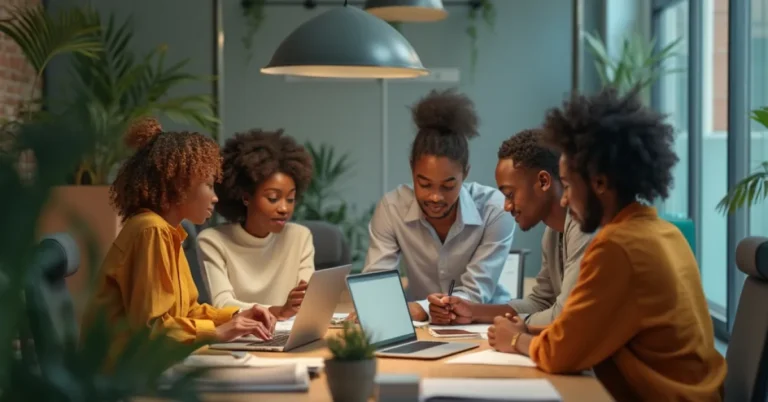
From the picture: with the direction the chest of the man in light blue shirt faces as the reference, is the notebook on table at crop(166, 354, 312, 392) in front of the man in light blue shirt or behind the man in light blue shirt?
in front

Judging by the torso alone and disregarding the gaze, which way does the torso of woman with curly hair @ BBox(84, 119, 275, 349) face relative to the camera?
to the viewer's right

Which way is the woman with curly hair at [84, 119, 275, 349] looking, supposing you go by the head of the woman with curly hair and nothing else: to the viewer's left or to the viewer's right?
to the viewer's right

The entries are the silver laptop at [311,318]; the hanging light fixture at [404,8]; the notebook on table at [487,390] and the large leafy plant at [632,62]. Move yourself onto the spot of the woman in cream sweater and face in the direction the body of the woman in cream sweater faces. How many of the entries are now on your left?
2

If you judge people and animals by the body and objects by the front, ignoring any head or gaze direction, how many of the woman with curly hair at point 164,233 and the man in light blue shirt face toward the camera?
1

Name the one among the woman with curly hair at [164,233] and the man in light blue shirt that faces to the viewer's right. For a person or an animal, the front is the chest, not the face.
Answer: the woman with curly hair

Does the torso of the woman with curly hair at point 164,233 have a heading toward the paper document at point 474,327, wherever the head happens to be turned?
yes

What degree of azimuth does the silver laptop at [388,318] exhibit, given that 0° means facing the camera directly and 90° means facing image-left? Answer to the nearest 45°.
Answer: approximately 315°

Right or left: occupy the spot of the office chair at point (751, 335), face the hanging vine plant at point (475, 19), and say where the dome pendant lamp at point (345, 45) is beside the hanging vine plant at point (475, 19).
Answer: left

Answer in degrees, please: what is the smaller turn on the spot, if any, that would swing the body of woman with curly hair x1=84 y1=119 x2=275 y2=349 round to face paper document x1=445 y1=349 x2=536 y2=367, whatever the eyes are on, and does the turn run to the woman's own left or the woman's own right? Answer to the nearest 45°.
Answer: approximately 45° to the woman's own right

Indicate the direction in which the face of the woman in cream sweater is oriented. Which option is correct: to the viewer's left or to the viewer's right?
to the viewer's right

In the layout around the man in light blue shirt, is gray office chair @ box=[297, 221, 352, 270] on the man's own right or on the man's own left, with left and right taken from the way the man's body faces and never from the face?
on the man's own right
